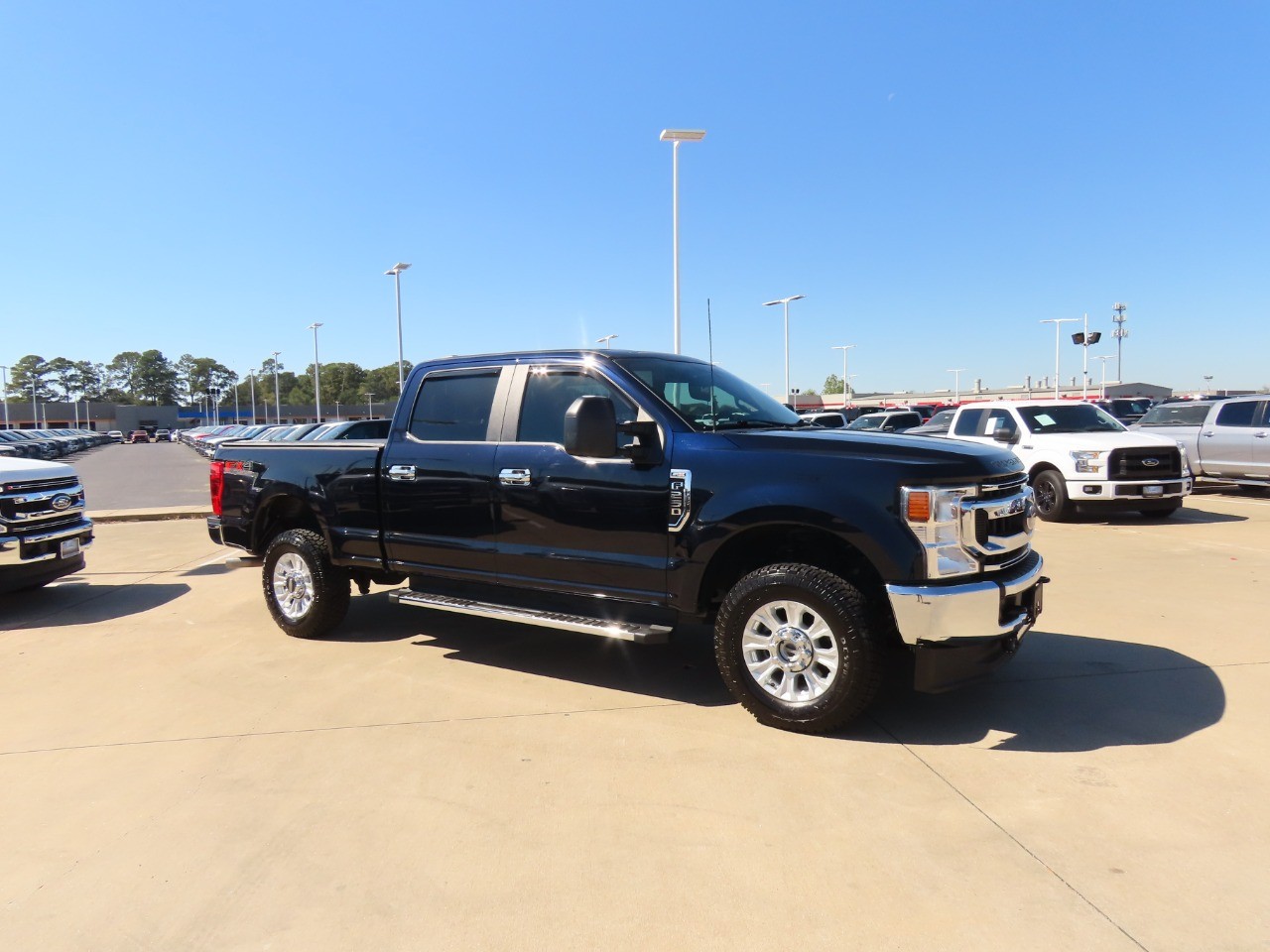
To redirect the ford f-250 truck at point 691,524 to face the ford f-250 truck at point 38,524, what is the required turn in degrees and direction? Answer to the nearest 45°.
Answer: approximately 180°

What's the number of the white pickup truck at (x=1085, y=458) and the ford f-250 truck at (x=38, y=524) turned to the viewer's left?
0

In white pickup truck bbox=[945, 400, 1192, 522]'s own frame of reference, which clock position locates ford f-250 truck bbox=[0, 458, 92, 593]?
The ford f-250 truck is roughly at 3 o'clock from the white pickup truck.

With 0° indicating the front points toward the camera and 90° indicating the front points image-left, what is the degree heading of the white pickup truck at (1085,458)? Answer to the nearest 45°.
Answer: approximately 315°
